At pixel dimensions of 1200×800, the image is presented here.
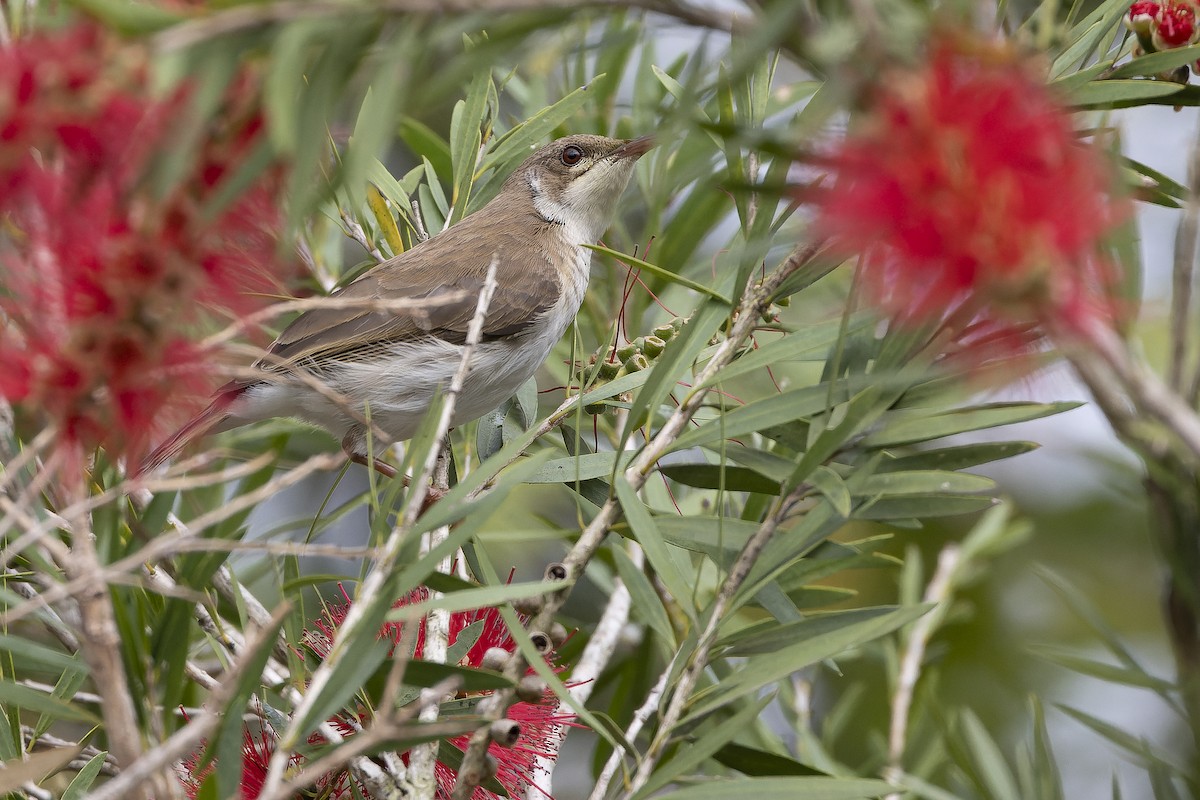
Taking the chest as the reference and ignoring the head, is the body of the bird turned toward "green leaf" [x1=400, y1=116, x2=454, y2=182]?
no

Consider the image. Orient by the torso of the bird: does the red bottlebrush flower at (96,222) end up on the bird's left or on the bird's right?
on the bird's right

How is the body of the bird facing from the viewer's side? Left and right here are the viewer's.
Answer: facing to the right of the viewer

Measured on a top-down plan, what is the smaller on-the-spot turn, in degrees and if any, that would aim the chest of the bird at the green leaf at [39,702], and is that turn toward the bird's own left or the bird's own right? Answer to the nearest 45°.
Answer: approximately 90° to the bird's own right

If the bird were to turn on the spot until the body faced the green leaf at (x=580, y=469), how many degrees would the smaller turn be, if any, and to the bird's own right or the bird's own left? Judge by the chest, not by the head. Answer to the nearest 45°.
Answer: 0° — it already faces it

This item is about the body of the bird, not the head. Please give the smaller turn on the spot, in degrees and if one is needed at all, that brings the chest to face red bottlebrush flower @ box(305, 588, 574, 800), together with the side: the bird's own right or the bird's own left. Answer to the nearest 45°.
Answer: approximately 90° to the bird's own right

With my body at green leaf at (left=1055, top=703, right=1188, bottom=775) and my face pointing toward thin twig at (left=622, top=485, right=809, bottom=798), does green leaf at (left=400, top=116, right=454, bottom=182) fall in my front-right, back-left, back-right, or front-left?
front-right

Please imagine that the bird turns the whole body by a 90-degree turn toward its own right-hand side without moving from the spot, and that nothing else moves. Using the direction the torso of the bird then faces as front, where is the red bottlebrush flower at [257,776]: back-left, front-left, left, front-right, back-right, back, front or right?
right

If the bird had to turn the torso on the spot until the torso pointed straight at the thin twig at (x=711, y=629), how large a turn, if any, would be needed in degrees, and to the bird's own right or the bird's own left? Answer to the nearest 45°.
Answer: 0° — it already faces it

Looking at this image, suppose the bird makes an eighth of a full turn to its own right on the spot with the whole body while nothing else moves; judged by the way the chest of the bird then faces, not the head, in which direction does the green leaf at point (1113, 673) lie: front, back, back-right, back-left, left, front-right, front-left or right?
front
